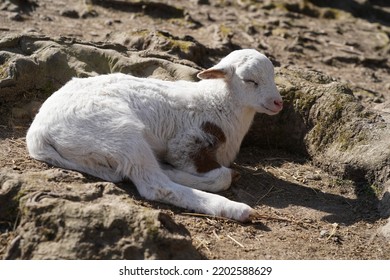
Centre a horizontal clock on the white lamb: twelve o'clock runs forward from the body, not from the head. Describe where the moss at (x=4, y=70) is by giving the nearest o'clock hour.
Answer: The moss is roughly at 7 o'clock from the white lamb.

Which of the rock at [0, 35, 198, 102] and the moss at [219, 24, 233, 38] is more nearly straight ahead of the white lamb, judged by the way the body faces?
the moss

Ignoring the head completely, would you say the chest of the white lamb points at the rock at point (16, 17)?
no

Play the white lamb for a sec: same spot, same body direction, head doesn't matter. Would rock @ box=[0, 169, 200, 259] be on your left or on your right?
on your right

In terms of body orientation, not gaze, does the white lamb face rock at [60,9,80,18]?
no

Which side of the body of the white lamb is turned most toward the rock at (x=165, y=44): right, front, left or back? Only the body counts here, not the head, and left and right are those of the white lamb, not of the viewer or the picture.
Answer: left

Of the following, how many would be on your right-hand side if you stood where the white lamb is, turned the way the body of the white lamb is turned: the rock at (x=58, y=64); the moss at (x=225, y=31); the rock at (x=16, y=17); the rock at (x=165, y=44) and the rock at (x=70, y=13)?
0

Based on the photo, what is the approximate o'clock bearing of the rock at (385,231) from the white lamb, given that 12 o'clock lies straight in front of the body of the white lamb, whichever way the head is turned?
The rock is roughly at 1 o'clock from the white lamb.

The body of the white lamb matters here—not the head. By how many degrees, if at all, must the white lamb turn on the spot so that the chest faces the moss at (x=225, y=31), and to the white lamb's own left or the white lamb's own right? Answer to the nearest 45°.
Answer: approximately 90° to the white lamb's own left

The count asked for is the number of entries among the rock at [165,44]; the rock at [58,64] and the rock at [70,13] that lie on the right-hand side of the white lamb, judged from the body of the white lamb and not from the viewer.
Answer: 0

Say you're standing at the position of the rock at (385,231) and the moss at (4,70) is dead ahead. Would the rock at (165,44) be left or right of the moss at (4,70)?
right

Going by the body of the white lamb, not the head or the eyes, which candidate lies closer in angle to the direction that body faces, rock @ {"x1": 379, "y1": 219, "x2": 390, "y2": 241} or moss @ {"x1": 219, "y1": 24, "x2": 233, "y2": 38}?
the rock

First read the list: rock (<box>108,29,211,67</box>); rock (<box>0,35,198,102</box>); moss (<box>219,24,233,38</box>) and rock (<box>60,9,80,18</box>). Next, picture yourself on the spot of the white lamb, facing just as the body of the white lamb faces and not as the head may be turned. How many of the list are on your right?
0

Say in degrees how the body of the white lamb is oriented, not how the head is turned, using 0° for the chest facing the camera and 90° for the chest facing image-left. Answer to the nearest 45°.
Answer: approximately 270°
